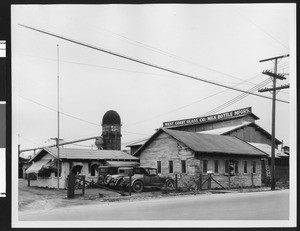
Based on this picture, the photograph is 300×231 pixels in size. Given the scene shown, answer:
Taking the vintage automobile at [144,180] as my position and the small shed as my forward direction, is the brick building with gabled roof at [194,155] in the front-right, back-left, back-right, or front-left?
back-right

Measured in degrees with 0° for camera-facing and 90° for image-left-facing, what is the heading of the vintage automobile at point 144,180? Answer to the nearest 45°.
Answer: approximately 225°

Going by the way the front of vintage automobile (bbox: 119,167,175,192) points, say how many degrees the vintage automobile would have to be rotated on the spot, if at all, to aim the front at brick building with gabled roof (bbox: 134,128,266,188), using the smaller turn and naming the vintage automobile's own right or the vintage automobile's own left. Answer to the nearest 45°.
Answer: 0° — it already faces it

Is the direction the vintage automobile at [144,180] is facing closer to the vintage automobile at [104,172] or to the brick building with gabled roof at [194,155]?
the brick building with gabled roof

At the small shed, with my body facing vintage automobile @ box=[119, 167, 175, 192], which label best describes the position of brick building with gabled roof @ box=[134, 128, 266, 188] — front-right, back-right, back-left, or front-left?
front-left

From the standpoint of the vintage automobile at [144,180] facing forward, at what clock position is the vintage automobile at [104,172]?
the vintage automobile at [104,172] is roughly at 7 o'clock from the vintage automobile at [144,180].
